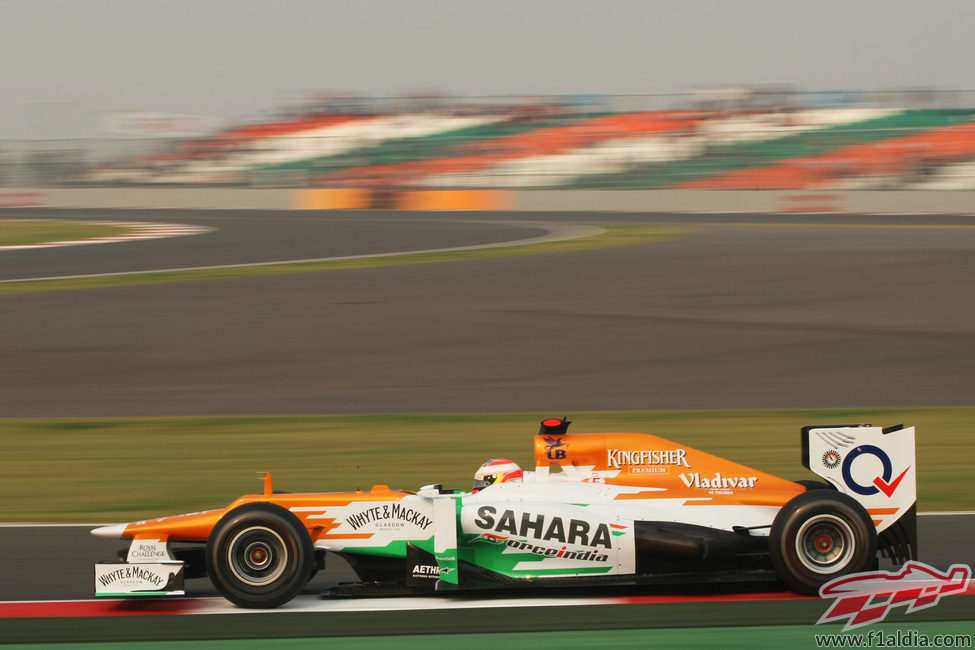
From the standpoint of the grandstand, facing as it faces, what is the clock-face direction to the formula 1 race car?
The formula 1 race car is roughly at 12 o'clock from the grandstand.

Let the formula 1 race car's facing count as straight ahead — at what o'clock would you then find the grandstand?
The grandstand is roughly at 3 o'clock from the formula 1 race car.

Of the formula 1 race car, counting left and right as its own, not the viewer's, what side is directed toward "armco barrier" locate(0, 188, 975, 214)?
right

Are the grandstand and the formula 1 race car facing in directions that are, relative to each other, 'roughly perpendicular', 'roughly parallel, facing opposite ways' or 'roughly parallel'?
roughly perpendicular

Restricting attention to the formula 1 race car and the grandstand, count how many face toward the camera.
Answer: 1

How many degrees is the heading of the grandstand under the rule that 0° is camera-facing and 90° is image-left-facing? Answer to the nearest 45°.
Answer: approximately 0°

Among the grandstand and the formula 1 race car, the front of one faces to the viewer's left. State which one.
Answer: the formula 1 race car

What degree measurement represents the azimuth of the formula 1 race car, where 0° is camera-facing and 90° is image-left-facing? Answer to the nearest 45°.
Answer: approximately 90°
